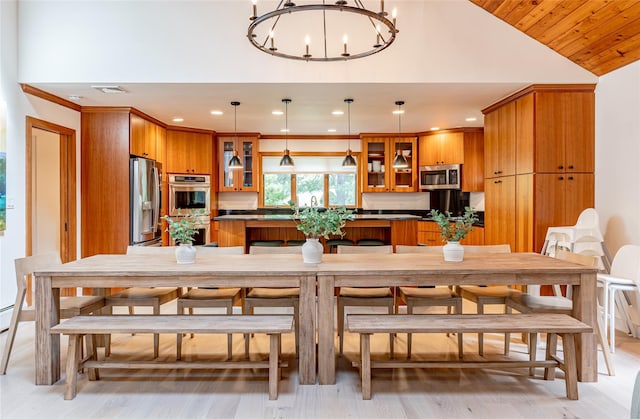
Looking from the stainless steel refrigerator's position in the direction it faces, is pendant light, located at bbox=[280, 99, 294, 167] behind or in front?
in front

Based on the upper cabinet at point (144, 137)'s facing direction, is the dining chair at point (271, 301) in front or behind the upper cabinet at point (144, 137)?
in front

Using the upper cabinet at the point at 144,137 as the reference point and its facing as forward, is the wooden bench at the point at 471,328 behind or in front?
in front

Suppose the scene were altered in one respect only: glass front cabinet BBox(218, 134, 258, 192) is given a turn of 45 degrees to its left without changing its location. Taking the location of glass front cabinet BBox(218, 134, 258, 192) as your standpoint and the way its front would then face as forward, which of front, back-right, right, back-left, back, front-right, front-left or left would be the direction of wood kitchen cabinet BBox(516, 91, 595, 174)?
front

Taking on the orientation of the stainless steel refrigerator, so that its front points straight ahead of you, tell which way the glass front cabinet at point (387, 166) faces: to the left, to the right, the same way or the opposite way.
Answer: to the right

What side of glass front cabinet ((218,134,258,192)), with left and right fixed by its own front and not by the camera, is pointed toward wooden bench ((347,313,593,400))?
front

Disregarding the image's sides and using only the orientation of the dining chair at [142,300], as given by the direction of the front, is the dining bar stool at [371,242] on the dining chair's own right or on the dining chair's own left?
on the dining chair's own left

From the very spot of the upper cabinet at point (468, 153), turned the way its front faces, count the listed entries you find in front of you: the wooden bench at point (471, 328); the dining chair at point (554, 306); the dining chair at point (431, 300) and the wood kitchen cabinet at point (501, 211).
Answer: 4

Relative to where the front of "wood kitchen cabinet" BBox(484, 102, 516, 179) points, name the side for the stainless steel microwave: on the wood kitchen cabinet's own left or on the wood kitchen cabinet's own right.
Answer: on the wood kitchen cabinet's own right

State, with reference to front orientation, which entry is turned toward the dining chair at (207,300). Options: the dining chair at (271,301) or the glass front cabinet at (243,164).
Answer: the glass front cabinet
